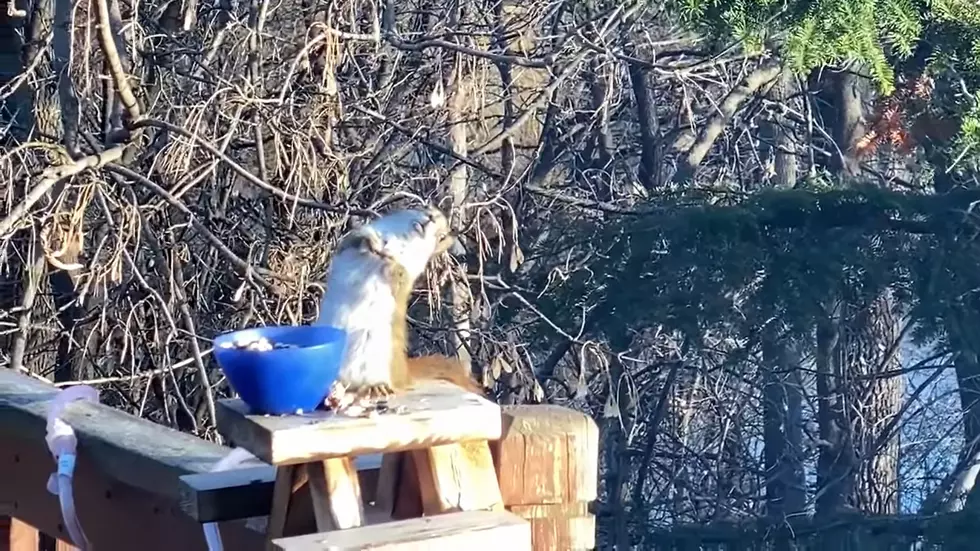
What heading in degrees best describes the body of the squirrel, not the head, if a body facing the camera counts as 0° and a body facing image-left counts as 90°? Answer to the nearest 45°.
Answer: approximately 45°

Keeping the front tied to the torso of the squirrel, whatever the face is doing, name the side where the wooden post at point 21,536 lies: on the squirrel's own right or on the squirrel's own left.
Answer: on the squirrel's own right
